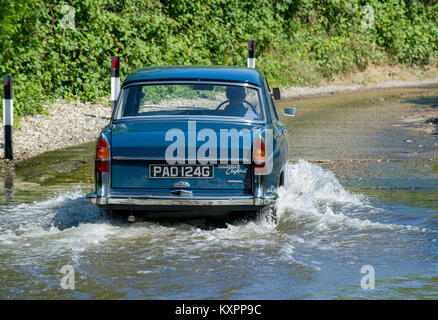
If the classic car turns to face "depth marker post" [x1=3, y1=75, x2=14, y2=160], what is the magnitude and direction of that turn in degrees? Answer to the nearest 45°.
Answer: approximately 45° to its left

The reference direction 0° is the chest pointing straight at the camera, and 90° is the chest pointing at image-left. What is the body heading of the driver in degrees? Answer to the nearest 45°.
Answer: approximately 180°

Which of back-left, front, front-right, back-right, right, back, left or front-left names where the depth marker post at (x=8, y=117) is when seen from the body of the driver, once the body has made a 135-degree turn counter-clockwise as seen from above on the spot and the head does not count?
right

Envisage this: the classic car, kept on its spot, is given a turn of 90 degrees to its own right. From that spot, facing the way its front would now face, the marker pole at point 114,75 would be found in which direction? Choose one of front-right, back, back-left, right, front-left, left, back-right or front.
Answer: left

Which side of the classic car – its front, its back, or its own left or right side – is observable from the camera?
back
